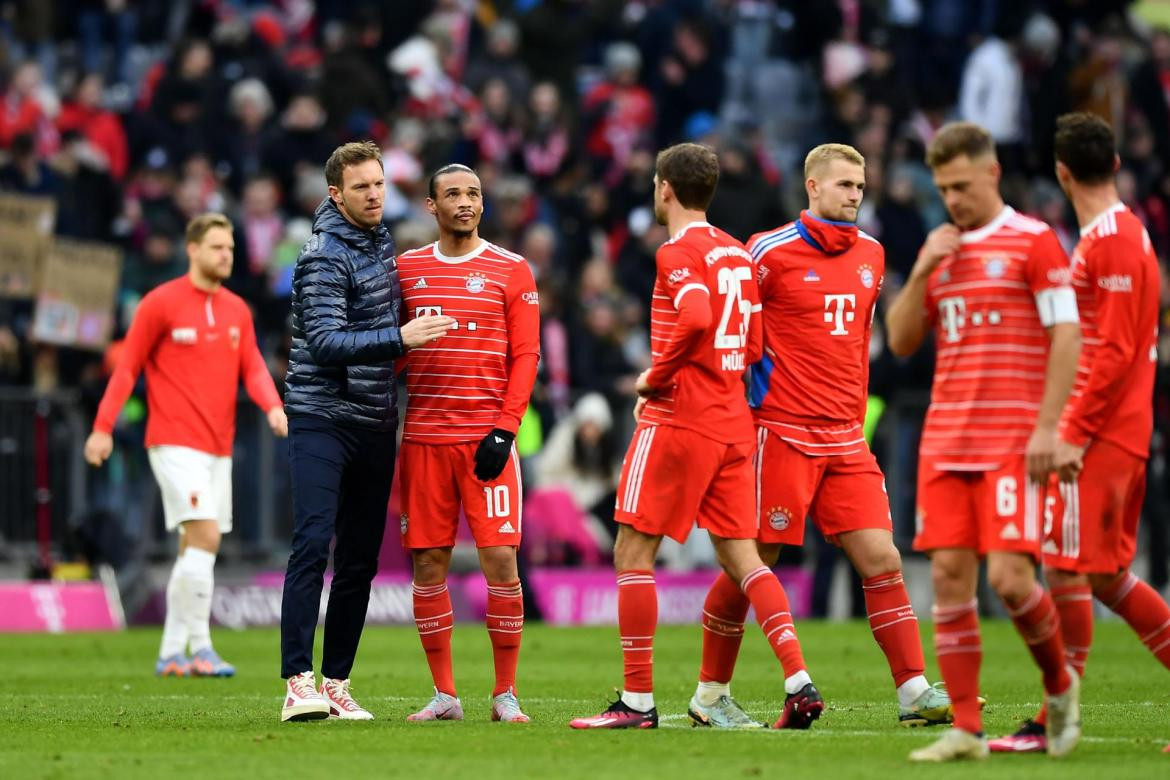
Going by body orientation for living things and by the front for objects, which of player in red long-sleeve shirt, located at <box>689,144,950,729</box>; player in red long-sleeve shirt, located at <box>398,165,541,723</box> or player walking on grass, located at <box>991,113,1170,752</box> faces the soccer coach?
the player walking on grass

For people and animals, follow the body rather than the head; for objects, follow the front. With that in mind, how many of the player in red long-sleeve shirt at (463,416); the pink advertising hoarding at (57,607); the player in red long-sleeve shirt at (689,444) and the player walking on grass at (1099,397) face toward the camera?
2

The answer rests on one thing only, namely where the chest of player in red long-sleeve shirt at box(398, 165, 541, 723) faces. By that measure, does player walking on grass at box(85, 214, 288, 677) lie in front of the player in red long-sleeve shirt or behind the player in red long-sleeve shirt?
behind

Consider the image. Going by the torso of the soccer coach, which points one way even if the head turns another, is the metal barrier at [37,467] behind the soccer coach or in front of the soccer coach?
behind

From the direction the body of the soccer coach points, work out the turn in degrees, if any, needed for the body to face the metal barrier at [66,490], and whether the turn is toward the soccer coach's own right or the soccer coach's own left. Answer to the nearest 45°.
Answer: approximately 135° to the soccer coach's own left

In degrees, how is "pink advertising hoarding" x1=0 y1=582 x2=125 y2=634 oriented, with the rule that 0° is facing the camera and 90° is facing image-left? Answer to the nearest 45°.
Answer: approximately 0°

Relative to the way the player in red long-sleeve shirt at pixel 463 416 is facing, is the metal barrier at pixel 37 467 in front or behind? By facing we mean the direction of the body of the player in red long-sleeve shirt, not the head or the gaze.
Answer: behind
